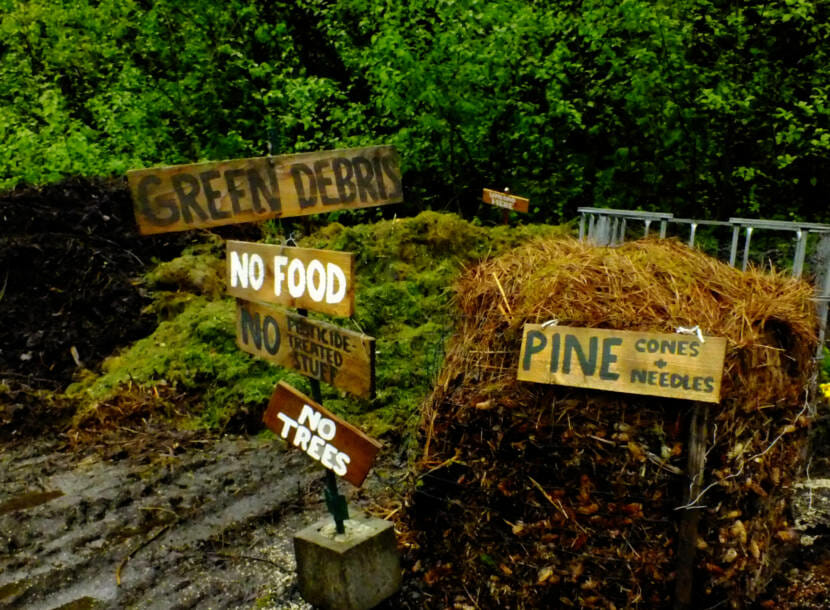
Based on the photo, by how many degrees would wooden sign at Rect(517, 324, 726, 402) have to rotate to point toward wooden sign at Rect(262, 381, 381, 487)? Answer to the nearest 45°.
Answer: approximately 90° to its right

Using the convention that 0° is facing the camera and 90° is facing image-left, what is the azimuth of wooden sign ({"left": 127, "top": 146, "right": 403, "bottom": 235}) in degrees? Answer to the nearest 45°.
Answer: approximately 0°

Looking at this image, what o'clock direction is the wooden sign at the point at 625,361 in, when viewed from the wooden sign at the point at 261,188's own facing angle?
the wooden sign at the point at 625,361 is roughly at 10 o'clock from the wooden sign at the point at 261,188.

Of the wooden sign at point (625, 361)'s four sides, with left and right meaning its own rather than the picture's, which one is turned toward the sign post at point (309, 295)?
right

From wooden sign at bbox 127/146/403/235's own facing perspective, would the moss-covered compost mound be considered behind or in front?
behind

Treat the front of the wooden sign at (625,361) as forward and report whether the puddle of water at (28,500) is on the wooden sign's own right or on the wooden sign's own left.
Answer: on the wooden sign's own right

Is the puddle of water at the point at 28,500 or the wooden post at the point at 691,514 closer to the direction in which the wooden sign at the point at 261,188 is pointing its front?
the wooden post

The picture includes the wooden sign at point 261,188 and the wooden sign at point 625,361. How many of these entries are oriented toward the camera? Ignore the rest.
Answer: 2

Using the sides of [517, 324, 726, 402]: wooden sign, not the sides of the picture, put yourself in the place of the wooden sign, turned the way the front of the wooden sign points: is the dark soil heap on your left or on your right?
on your right

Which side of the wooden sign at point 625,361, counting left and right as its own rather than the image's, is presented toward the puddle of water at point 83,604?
right

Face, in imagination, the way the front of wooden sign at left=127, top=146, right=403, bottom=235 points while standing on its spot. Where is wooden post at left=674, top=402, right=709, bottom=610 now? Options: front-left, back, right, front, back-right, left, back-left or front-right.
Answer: front-left
